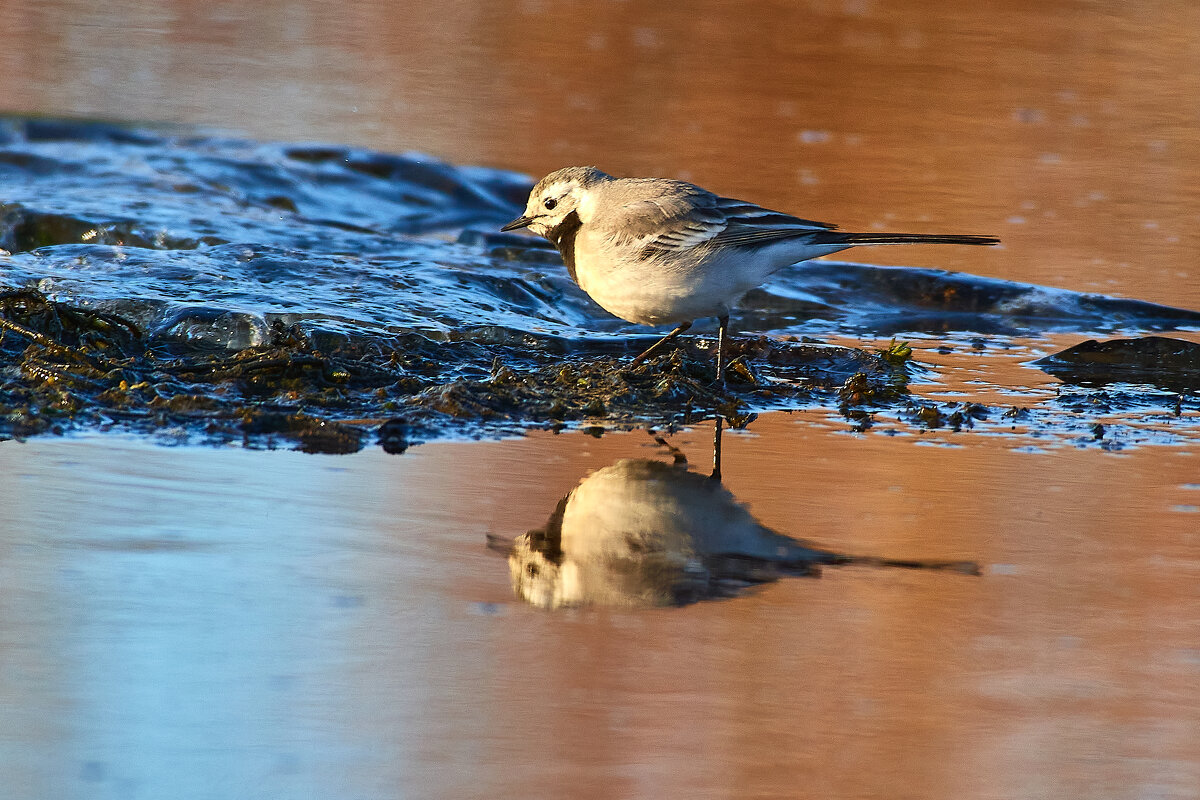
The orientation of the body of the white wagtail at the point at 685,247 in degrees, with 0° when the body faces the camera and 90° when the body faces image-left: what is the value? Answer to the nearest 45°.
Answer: approximately 90°

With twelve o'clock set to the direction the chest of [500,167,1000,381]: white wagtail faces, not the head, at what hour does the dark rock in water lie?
The dark rock in water is roughly at 5 o'clock from the white wagtail.
